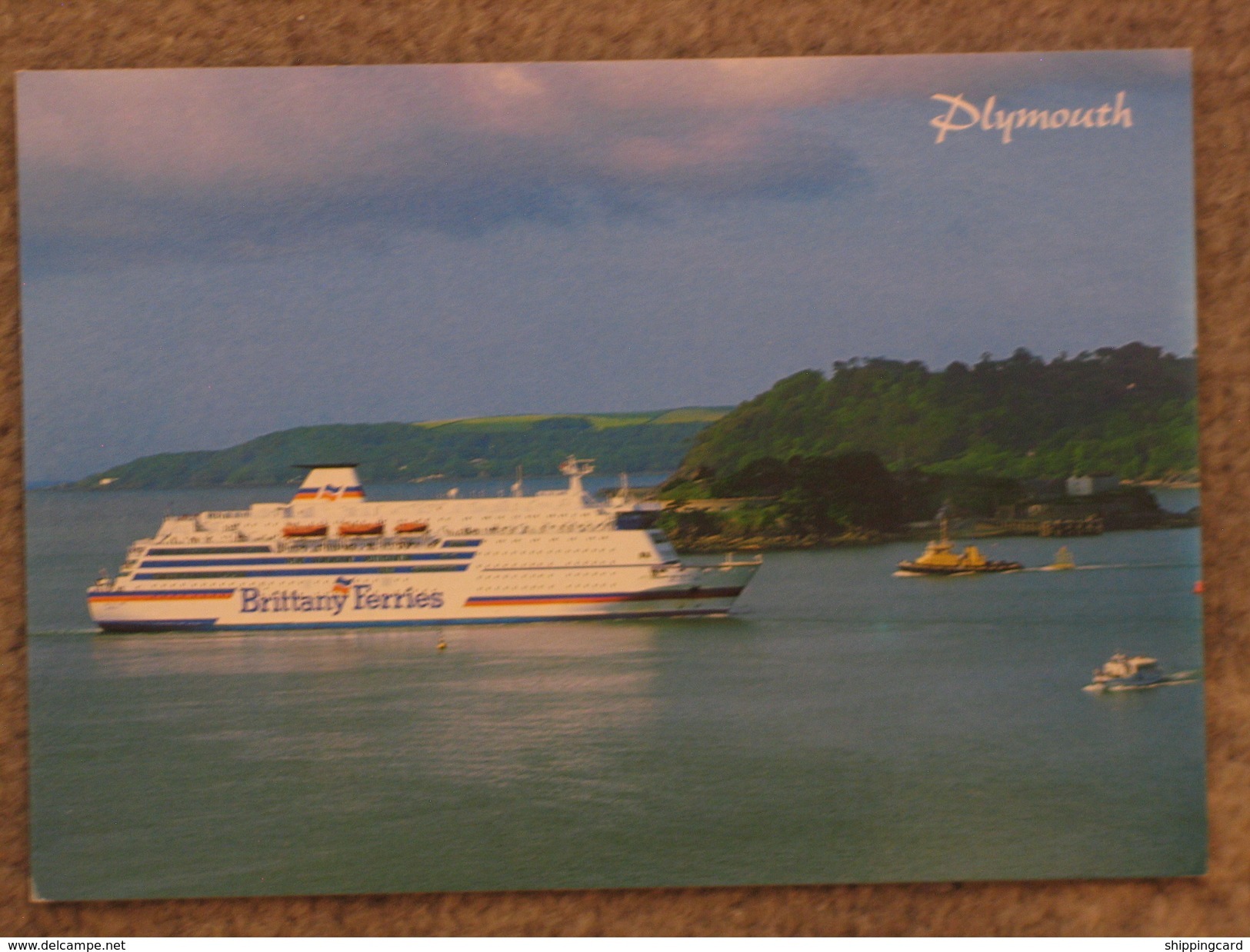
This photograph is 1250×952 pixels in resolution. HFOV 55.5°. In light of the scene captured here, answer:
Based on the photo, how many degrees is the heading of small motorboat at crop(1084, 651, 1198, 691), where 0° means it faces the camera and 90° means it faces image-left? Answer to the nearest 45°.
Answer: approximately 90°

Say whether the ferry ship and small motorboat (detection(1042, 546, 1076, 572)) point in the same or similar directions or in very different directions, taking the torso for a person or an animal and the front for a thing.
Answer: very different directions

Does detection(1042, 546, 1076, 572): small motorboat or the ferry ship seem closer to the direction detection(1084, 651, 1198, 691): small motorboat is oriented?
the ferry ship

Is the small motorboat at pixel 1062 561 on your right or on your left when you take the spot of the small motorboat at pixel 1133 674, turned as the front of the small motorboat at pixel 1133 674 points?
on your right

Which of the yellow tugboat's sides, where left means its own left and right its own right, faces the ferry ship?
front

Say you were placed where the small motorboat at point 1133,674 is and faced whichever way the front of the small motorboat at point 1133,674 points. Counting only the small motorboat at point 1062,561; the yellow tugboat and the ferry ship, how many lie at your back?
0

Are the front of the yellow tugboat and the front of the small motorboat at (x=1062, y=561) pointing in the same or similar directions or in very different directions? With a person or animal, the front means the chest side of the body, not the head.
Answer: same or similar directions

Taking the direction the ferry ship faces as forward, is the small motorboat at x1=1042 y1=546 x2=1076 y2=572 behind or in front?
in front

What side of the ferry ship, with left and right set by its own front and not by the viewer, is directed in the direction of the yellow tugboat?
front

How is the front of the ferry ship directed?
to the viewer's right

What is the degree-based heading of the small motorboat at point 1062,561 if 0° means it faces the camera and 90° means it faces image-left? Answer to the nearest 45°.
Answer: approximately 90°

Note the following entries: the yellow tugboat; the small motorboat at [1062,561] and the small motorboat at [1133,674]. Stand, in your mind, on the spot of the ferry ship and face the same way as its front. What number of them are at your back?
0

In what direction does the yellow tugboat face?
to the viewer's left
